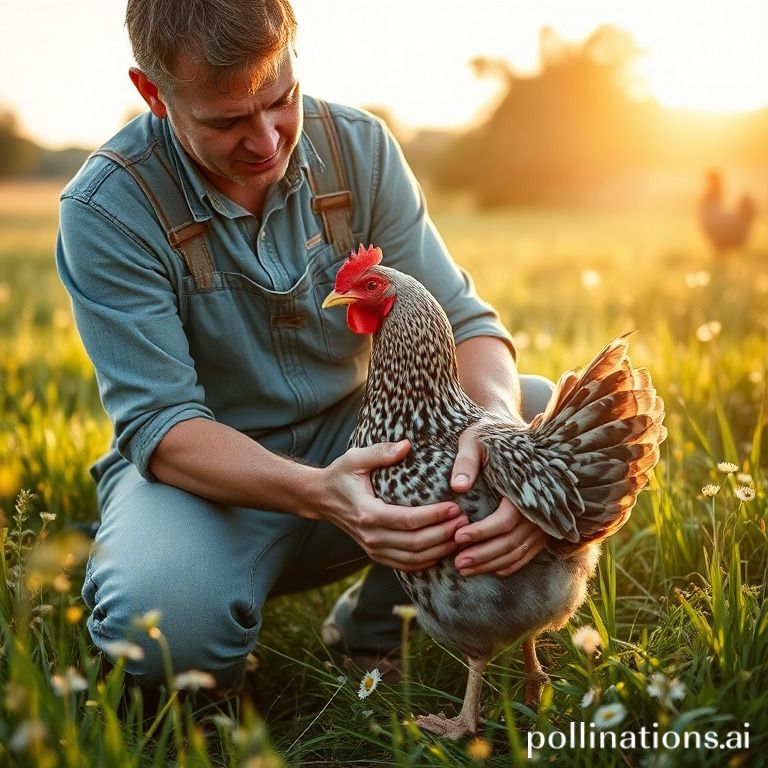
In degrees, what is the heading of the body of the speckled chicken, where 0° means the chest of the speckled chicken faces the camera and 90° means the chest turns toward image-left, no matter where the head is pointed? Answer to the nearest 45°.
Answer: approximately 90°

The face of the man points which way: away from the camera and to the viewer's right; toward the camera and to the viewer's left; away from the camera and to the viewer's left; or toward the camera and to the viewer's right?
toward the camera and to the viewer's right

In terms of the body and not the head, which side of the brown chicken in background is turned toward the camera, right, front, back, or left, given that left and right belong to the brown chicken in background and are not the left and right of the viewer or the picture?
left

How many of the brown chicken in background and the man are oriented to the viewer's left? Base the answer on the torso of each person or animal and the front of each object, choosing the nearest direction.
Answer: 1

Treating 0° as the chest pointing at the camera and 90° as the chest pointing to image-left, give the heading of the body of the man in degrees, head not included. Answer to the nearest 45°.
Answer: approximately 315°

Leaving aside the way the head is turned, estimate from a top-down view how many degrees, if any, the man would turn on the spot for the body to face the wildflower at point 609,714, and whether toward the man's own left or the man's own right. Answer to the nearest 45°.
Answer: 0° — they already face it

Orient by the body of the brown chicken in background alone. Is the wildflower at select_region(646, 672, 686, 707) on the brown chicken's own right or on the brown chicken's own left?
on the brown chicken's own left

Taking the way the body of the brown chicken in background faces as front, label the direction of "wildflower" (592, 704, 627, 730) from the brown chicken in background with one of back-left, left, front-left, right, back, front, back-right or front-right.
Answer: left

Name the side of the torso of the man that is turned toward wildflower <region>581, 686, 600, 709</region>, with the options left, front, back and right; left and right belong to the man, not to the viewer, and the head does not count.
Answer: front

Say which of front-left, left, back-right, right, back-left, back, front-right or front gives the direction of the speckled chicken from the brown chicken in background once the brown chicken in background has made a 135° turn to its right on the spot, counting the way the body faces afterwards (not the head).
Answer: back-right
